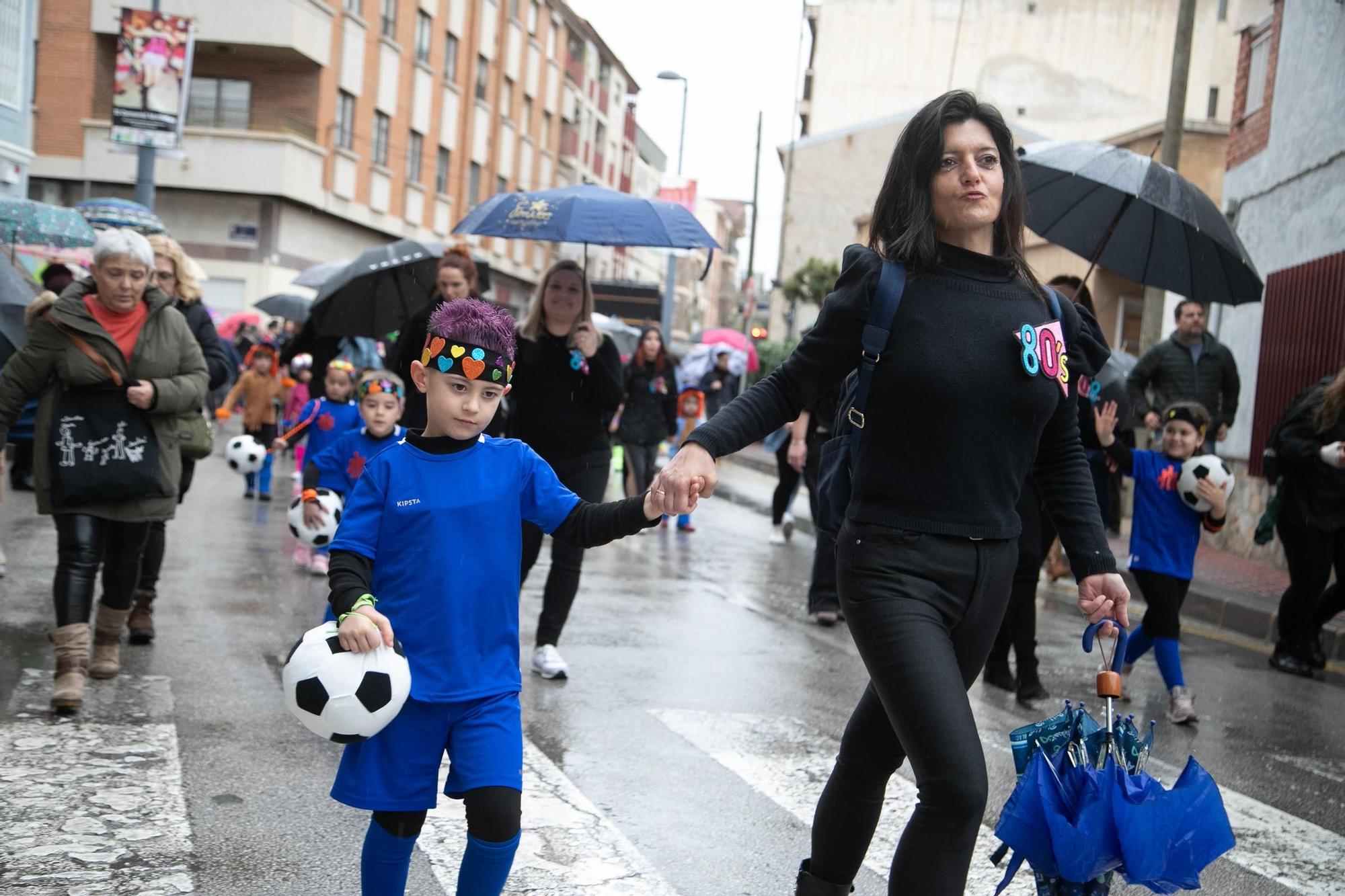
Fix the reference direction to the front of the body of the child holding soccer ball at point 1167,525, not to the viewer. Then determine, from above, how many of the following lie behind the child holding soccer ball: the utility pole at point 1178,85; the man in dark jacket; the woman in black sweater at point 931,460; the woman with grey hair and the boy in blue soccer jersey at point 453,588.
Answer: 2

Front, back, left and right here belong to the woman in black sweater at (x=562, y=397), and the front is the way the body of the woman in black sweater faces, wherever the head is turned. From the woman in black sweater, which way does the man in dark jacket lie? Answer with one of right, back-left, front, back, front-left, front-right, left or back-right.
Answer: back-left

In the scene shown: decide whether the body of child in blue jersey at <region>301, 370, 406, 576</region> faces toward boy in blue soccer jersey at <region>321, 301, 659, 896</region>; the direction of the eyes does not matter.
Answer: yes

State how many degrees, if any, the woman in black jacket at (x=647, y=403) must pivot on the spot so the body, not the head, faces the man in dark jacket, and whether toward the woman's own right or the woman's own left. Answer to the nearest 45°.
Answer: approximately 45° to the woman's own left

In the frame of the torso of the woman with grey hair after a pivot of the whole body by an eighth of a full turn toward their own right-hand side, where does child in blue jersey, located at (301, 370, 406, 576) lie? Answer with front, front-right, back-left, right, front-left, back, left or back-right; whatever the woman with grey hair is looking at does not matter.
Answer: back

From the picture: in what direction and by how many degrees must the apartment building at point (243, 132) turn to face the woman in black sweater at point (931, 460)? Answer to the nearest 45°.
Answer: approximately 45° to its right

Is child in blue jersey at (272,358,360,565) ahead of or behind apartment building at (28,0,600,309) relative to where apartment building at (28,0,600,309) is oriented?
ahead
